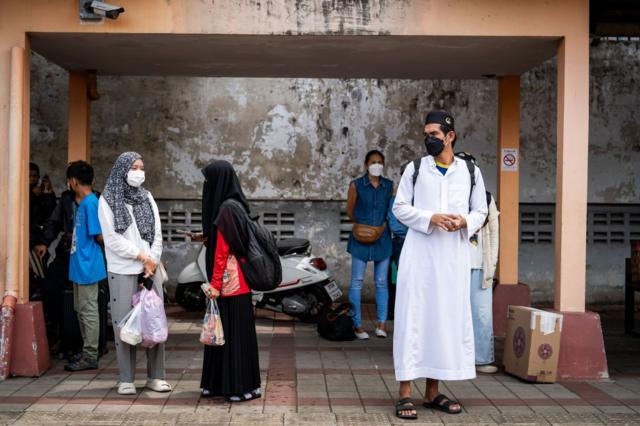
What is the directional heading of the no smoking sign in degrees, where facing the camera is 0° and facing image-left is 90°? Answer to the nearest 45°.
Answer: approximately 0°

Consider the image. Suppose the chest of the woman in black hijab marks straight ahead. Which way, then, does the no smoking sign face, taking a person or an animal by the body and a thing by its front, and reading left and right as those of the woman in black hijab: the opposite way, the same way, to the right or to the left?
to the left

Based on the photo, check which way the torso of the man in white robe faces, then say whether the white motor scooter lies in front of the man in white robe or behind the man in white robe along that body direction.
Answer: behind

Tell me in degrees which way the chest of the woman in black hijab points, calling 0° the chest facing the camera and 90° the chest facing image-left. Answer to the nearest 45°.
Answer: approximately 90°

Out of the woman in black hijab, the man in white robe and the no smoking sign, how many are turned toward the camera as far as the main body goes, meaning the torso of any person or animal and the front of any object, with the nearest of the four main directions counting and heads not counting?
2

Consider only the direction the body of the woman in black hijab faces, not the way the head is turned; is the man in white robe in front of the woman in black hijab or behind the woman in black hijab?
behind
